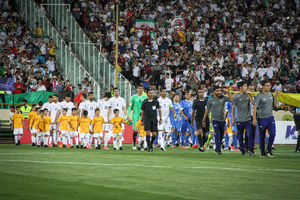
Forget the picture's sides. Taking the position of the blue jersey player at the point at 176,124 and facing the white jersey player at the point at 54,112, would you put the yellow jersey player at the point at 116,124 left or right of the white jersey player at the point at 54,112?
left

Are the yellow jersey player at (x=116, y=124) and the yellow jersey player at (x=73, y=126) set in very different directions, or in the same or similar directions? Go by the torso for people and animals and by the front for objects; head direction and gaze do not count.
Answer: same or similar directions

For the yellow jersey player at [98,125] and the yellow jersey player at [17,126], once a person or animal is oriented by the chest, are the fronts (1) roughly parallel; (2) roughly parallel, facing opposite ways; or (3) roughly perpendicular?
roughly parallel

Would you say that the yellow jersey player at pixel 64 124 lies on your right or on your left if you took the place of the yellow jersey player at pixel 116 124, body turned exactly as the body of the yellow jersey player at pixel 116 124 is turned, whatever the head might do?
on your right

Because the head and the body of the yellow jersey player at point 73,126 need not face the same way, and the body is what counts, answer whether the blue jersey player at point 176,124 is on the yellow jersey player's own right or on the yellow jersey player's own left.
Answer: on the yellow jersey player's own left

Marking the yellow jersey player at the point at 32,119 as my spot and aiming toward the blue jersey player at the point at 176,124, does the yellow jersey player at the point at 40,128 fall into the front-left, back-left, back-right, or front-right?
front-right

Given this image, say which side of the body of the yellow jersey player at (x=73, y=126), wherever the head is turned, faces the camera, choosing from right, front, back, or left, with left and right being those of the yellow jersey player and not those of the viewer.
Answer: front

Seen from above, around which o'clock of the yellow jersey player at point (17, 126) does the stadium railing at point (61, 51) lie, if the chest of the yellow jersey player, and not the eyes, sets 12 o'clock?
The stadium railing is roughly at 7 o'clock from the yellow jersey player.

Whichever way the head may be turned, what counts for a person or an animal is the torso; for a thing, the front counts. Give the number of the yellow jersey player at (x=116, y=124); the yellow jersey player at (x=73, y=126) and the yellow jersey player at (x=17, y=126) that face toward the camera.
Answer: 3

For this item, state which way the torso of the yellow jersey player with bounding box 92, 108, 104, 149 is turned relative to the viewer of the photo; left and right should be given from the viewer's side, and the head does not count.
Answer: facing the viewer

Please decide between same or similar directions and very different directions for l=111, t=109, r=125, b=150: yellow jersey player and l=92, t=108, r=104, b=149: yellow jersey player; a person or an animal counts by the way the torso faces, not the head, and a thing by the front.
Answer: same or similar directions

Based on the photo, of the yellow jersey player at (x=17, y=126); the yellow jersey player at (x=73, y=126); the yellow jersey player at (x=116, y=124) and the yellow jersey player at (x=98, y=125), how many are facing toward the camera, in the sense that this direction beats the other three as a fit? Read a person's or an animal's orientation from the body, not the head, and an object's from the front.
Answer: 4

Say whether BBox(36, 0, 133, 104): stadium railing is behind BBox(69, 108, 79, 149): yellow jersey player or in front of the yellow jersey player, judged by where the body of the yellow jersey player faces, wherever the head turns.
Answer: behind

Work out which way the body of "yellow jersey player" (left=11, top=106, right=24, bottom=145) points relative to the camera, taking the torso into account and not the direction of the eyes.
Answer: toward the camera

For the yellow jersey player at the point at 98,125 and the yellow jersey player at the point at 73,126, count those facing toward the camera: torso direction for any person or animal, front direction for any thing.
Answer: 2
